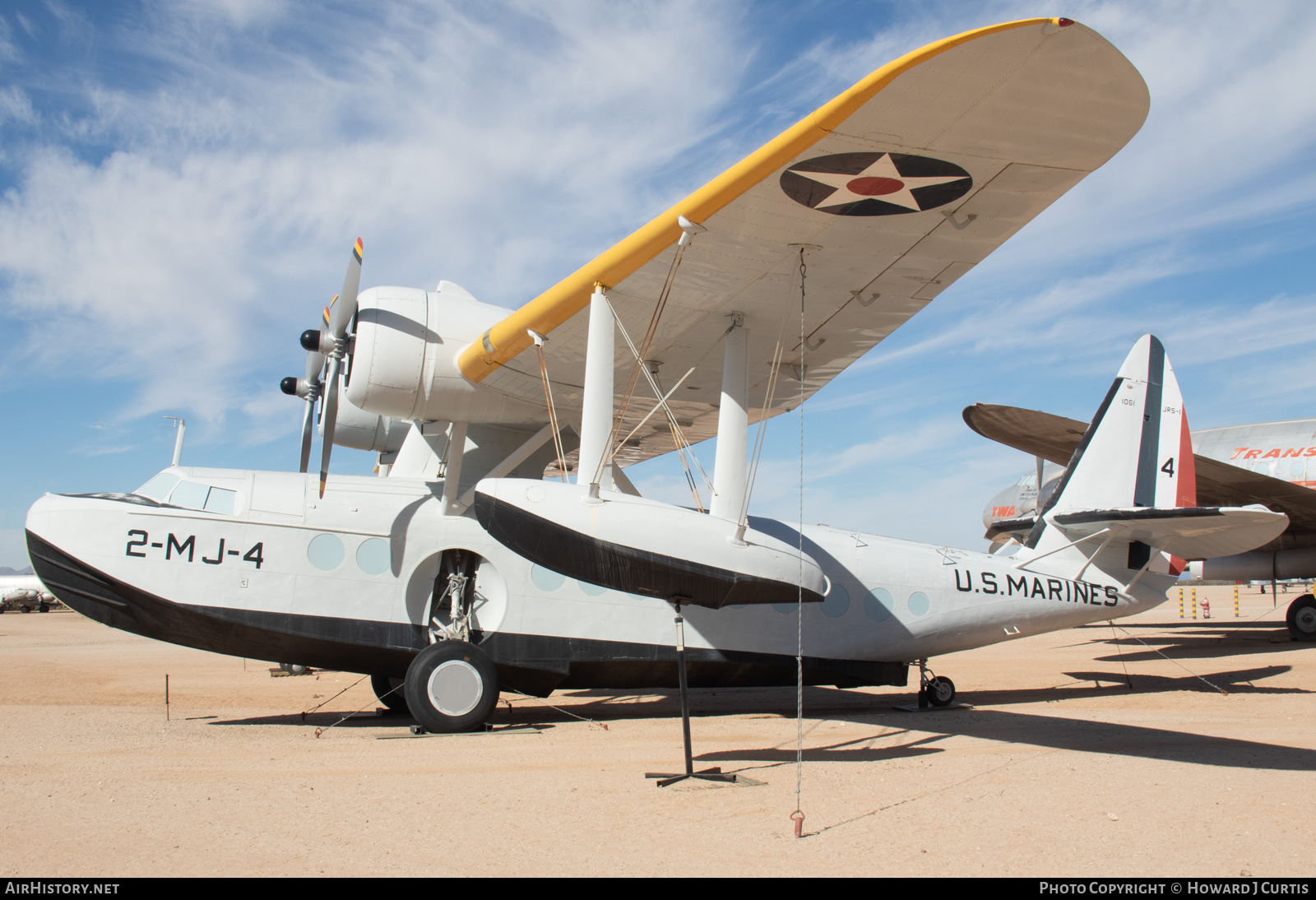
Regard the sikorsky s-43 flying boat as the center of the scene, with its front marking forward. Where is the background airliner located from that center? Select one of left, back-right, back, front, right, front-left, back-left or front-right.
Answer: back-right

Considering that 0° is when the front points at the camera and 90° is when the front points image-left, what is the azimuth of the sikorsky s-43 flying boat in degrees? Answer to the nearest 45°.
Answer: approximately 90°
